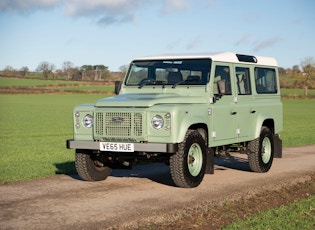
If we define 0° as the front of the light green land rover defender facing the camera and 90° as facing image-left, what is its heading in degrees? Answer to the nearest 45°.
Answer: approximately 45°
